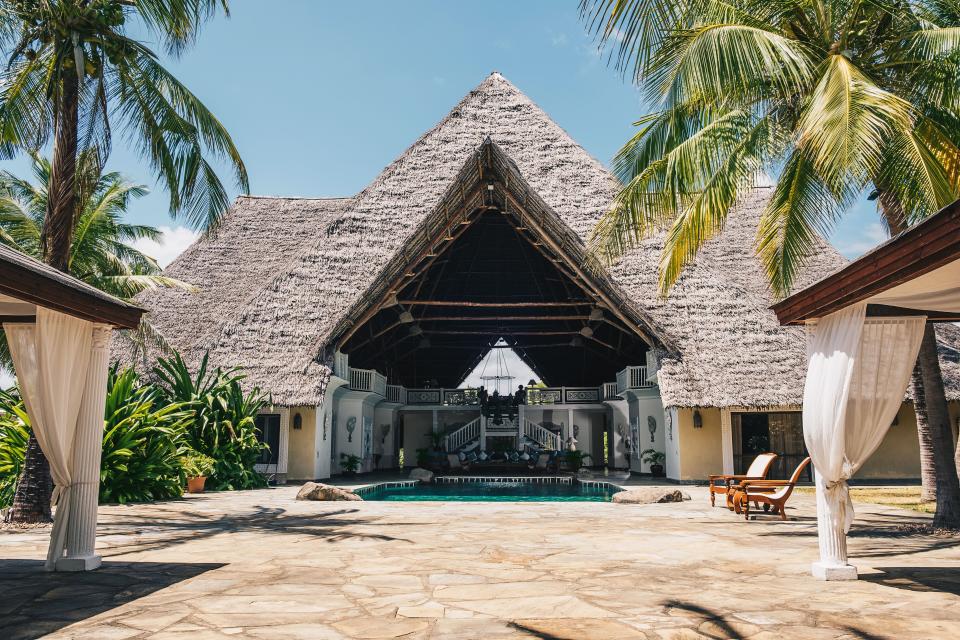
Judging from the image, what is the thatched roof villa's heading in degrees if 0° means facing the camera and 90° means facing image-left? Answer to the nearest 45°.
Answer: approximately 0°

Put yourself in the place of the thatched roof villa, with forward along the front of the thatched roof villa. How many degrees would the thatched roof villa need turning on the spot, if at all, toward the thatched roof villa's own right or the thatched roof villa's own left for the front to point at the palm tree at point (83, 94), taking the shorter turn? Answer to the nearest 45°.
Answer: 0° — it already faces it

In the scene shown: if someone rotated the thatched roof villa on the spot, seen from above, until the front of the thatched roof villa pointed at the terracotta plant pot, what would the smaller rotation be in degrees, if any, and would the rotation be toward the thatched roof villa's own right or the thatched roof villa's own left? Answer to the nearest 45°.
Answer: approximately 45° to the thatched roof villa's own right

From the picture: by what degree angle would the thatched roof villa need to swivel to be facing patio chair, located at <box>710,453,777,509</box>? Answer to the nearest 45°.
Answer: approximately 45° to its left

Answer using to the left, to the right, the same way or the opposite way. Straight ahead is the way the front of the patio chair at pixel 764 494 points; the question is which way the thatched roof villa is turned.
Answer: to the left

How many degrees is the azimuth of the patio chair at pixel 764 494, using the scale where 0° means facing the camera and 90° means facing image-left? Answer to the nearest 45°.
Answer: approximately 90°

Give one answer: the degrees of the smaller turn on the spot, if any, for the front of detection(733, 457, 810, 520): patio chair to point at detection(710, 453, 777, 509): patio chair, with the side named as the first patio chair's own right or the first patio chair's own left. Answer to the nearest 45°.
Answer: approximately 90° to the first patio chair's own right

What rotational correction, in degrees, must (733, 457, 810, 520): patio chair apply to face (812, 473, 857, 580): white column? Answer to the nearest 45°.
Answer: approximately 90° to its left
